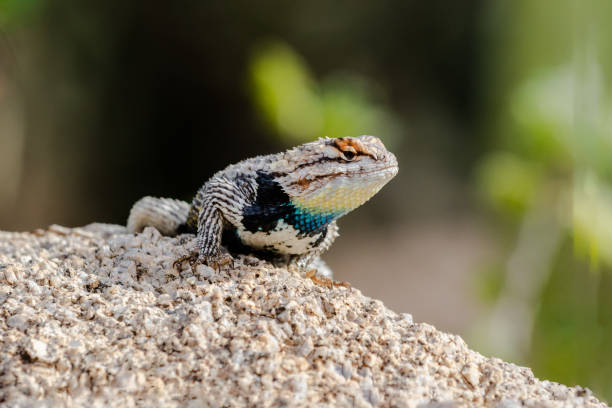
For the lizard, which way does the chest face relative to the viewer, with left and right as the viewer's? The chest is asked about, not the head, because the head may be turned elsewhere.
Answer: facing the viewer and to the right of the viewer
